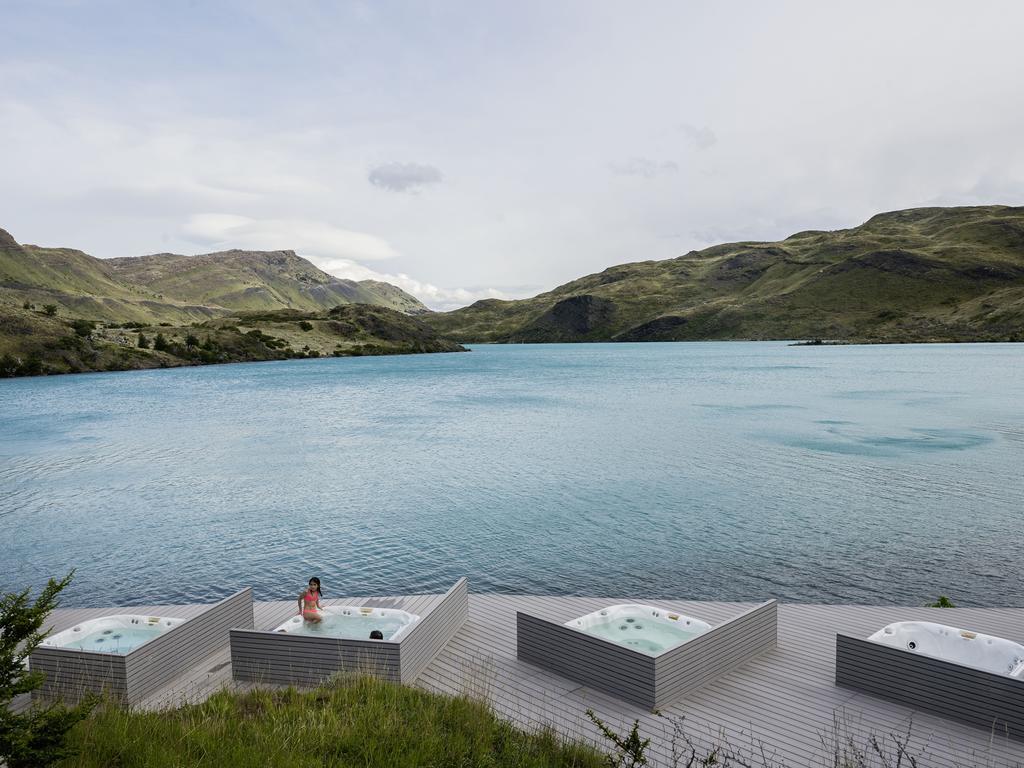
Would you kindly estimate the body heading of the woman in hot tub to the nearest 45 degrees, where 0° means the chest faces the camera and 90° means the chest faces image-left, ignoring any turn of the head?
approximately 0°

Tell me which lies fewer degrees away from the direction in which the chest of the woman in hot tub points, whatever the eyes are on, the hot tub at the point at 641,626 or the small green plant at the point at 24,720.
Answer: the small green plant

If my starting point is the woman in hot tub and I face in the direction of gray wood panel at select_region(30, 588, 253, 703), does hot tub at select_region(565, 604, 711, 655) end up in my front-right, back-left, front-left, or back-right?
back-left

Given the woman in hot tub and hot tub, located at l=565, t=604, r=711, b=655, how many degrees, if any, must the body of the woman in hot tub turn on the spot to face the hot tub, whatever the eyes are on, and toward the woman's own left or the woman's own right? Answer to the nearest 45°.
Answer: approximately 45° to the woman's own left

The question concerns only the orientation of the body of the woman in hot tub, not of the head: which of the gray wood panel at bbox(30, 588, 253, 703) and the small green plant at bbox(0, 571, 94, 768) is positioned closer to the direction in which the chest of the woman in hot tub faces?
the small green plant

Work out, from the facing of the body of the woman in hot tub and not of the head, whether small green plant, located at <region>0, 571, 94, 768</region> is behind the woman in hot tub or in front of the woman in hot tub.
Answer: in front

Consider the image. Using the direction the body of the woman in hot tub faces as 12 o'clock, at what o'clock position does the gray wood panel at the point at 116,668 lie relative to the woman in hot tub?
The gray wood panel is roughly at 2 o'clock from the woman in hot tub.
